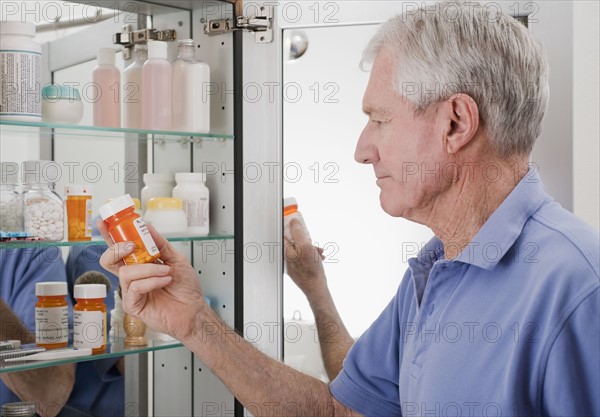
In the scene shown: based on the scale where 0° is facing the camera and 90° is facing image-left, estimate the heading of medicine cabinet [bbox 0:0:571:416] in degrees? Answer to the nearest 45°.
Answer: approximately 315°

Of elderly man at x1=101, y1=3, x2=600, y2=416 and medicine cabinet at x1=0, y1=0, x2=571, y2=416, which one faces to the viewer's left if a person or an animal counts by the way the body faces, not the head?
the elderly man

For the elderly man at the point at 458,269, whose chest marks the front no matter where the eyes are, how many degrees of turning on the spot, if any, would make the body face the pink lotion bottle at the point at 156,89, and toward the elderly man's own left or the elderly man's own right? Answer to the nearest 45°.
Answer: approximately 45° to the elderly man's own right

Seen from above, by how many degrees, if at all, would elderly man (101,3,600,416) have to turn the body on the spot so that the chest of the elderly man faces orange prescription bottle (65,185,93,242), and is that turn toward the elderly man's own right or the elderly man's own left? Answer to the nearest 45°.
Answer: approximately 45° to the elderly man's own right

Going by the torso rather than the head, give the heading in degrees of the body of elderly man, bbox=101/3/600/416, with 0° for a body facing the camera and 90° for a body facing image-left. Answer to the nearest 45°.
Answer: approximately 90°

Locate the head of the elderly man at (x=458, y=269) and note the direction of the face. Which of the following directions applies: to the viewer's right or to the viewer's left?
to the viewer's left

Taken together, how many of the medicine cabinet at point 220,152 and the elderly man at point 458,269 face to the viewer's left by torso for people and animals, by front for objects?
1
